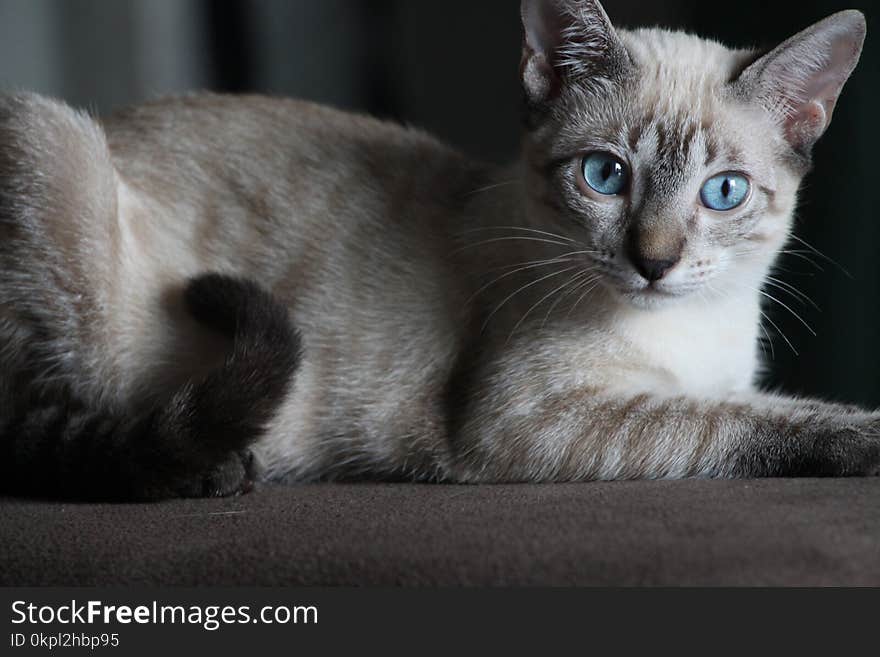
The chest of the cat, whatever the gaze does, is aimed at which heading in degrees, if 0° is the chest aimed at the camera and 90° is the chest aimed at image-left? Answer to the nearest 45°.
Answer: approximately 270°
